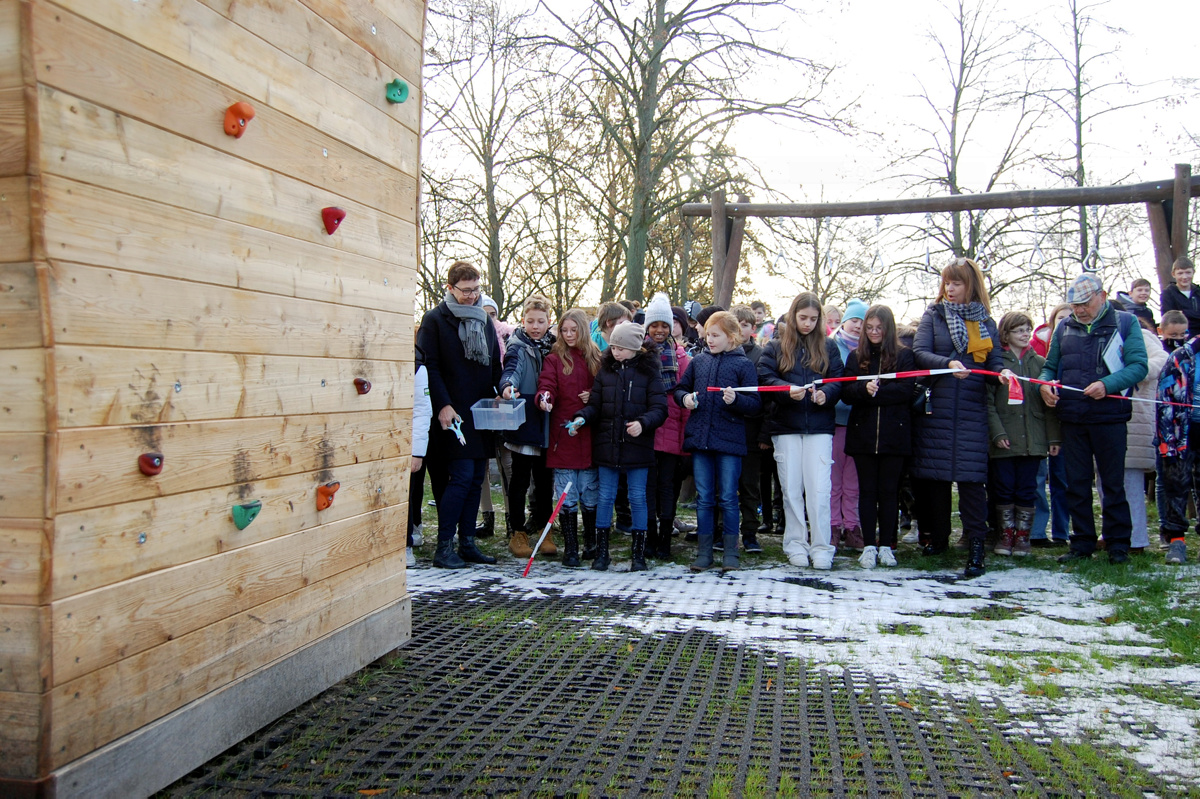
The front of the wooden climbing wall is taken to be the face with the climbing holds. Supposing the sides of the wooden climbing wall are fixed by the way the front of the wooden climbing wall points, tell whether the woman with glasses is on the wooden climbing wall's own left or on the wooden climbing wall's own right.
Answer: on the wooden climbing wall's own left

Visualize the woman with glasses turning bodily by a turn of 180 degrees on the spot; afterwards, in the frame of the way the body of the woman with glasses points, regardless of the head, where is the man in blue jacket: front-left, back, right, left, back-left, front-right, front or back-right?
back-right

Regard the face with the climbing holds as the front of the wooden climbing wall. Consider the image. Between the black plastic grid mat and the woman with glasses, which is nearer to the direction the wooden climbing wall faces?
the black plastic grid mat

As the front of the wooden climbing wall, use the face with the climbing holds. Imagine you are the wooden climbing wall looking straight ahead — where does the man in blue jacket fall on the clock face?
The man in blue jacket is roughly at 10 o'clock from the wooden climbing wall.

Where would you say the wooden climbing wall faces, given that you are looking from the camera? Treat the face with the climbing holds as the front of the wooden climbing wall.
facing the viewer and to the right of the viewer

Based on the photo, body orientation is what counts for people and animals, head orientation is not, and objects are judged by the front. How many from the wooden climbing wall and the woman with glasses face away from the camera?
0
